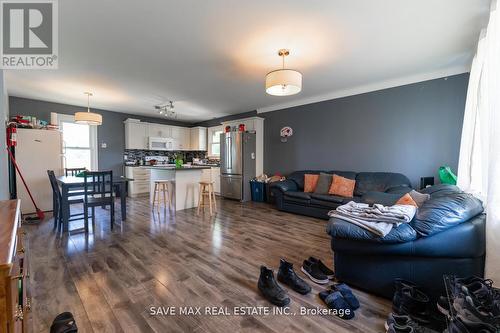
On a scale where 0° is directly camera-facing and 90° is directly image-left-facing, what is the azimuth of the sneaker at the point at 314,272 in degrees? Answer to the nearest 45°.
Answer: approximately 315°

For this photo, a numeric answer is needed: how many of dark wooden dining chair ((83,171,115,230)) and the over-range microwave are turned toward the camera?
1

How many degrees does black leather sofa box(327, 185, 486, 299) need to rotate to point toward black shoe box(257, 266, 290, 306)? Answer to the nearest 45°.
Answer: approximately 45° to its left

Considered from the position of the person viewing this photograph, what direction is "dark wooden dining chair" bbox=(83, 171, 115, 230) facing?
facing away from the viewer

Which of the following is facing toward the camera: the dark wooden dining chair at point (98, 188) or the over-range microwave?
the over-range microwave

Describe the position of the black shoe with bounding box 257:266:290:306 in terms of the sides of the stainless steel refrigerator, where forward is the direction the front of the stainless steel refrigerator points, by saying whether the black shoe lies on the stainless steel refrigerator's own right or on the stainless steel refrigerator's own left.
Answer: on the stainless steel refrigerator's own left

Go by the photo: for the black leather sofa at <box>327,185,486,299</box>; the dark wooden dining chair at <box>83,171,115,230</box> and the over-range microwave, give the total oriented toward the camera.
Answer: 1

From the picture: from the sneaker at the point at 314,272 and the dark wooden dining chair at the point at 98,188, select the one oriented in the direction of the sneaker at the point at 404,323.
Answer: the sneaker at the point at 314,272

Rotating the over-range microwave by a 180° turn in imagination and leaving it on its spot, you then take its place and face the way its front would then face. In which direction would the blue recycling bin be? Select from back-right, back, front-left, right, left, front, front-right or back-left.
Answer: back-right

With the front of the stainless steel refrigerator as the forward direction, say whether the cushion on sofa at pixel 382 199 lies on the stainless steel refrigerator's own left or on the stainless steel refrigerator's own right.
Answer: on the stainless steel refrigerator's own left

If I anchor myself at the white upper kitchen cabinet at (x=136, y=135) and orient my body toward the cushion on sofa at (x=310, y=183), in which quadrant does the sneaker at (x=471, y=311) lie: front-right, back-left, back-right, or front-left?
front-right

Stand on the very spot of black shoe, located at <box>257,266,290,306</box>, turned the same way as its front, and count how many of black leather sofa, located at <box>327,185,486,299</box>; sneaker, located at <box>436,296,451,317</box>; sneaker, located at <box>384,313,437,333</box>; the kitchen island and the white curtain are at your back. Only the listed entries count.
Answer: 1

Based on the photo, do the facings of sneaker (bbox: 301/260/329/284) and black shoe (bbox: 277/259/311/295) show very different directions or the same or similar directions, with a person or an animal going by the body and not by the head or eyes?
same or similar directions

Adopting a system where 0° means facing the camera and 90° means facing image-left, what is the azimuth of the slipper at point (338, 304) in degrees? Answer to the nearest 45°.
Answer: approximately 315°

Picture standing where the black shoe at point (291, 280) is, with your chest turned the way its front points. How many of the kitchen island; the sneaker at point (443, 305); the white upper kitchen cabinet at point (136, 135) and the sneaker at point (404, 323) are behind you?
2
